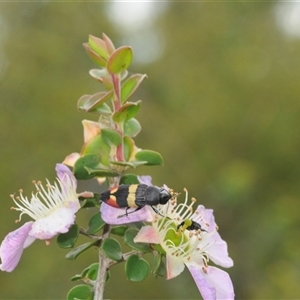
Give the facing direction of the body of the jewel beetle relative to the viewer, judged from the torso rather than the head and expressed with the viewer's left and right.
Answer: facing to the right of the viewer
